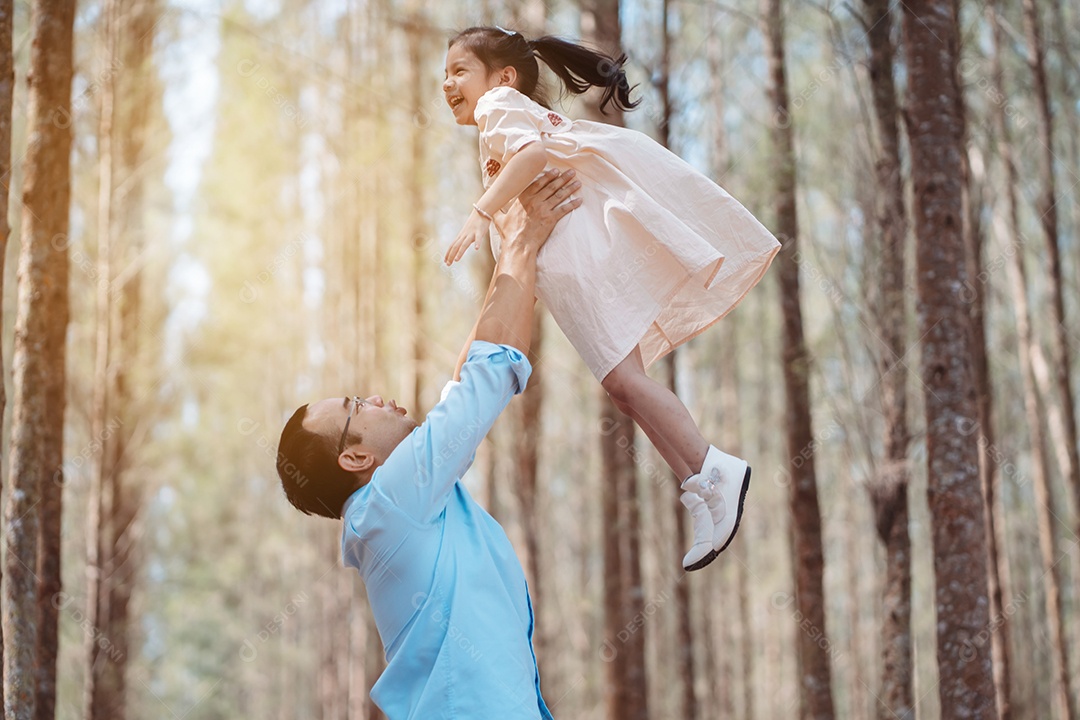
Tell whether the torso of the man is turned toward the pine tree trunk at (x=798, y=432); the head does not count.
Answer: no

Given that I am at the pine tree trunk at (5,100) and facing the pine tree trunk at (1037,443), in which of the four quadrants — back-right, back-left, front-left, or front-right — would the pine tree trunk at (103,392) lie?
front-left

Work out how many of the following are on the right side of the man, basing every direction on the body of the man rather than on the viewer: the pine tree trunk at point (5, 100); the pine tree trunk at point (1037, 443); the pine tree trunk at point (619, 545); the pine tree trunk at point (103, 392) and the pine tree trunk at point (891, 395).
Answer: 0

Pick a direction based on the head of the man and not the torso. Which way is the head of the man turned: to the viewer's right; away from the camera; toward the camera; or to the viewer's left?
to the viewer's right

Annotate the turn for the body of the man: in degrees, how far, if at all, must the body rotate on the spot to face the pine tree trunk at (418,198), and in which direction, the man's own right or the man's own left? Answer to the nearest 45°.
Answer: approximately 90° to the man's own left

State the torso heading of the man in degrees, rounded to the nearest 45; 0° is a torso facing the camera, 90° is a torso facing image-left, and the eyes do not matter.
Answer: approximately 270°

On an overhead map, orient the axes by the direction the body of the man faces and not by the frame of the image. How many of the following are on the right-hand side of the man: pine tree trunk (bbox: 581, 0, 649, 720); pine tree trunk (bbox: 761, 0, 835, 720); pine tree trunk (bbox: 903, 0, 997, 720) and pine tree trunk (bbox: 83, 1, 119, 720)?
0

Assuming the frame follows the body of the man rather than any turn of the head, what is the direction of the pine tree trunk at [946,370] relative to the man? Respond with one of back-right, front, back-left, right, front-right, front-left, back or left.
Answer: front-left

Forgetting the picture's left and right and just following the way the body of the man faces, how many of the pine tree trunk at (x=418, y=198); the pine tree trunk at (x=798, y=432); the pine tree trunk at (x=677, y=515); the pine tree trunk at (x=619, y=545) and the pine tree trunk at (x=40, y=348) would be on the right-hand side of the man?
0

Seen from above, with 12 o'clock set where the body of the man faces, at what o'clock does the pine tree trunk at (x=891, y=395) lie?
The pine tree trunk is roughly at 10 o'clock from the man.

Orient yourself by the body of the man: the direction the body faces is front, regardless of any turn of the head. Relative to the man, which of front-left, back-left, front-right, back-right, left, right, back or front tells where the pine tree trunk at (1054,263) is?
front-left

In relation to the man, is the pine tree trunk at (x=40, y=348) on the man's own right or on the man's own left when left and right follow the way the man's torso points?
on the man's own left
